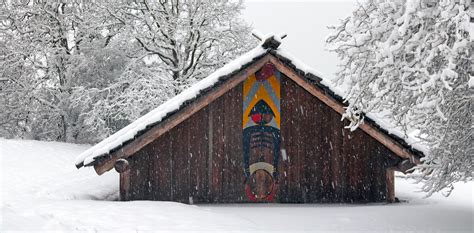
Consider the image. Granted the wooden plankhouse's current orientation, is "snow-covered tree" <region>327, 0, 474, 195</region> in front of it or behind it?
in front

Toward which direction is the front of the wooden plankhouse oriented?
toward the camera

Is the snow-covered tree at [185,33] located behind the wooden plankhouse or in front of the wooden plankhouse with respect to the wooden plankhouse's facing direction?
behind

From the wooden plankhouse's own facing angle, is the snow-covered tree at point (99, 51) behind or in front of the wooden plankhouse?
behind
